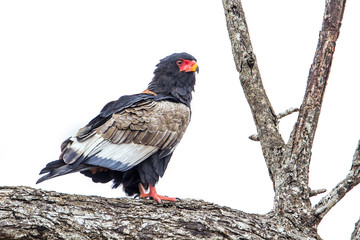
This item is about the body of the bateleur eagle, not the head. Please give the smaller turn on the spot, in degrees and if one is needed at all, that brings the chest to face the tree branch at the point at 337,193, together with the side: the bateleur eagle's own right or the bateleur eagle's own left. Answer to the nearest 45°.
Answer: approximately 45° to the bateleur eagle's own right

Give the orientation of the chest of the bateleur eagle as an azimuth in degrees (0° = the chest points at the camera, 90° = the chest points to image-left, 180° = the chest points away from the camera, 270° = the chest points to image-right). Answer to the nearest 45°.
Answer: approximately 270°

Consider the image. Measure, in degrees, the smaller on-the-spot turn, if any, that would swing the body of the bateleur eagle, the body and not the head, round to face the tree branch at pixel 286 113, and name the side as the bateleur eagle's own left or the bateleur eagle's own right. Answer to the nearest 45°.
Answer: approximately 45° to the bateleur eagle's own right

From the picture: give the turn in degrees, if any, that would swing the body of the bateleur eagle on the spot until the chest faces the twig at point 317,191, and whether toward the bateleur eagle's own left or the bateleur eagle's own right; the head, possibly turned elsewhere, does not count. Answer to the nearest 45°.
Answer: approximately 45° to the bateleur eagle's own right
